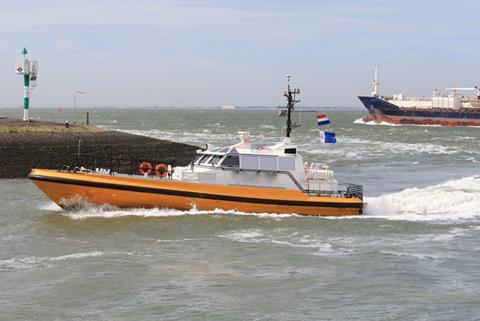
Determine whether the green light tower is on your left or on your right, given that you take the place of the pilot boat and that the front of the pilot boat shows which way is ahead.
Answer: on your right

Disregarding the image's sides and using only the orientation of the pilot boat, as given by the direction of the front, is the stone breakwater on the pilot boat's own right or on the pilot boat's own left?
on the pilot boat's own right

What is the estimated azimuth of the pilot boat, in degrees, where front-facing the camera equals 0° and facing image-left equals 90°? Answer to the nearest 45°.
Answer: approximately 90°
